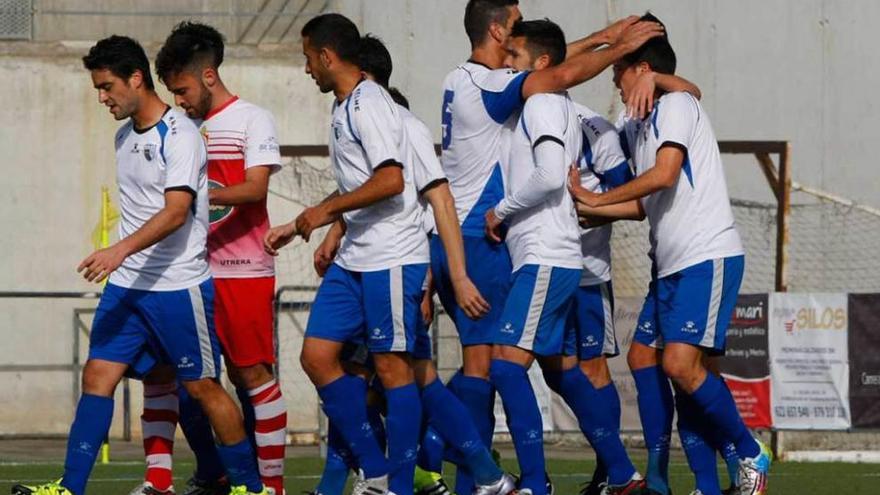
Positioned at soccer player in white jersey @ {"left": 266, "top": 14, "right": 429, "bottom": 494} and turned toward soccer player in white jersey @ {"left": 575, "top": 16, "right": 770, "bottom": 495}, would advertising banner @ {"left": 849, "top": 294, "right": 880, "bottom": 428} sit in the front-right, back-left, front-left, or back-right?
front-left

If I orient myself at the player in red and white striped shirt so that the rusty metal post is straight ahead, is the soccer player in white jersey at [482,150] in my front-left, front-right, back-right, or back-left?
front-right

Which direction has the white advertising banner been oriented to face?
toward the camera

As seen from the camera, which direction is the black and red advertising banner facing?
toward the camera

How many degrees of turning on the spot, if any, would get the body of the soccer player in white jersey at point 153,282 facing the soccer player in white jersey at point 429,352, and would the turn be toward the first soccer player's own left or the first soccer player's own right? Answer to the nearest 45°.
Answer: approximately 135° to the first soccer player's own left

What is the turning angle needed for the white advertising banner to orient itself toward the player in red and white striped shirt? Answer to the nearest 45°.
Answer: approximately 45° to its right

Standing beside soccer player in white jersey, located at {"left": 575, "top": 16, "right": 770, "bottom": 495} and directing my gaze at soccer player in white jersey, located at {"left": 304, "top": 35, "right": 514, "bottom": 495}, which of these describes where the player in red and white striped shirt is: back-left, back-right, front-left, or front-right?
front-right

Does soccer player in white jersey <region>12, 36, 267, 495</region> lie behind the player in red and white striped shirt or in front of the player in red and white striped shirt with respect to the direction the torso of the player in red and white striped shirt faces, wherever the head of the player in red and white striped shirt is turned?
in front

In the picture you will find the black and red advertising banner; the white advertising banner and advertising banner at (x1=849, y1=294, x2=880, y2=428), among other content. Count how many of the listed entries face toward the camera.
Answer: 3

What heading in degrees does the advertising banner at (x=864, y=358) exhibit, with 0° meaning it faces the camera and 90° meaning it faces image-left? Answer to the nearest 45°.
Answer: approximately 0°

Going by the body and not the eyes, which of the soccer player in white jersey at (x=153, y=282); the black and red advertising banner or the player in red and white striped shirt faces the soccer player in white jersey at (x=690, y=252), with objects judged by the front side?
the black and red advertising banner

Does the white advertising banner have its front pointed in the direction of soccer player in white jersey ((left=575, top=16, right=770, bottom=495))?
yes

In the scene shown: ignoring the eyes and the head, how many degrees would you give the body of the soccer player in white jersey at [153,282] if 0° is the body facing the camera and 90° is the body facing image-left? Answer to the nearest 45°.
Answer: approximately 45°
